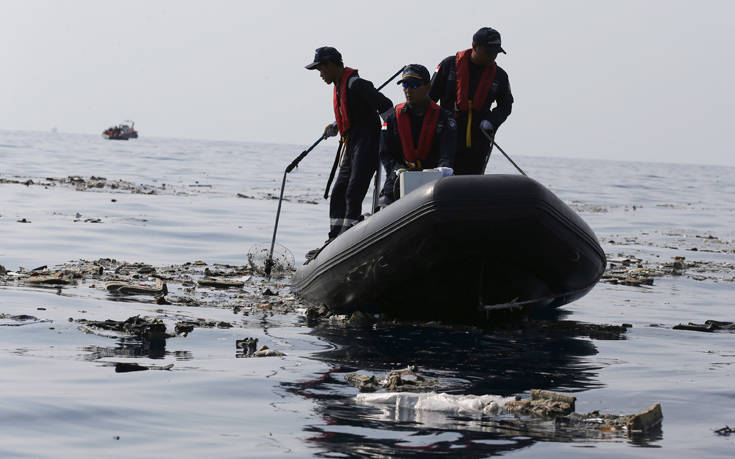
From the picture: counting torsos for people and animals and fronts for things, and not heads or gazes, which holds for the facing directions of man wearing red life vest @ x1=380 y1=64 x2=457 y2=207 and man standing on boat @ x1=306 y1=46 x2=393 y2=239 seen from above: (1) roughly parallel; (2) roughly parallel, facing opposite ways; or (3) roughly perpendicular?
roughly perpendicular

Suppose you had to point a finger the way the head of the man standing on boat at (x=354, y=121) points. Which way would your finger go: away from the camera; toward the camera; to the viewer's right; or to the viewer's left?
to the viewer's left

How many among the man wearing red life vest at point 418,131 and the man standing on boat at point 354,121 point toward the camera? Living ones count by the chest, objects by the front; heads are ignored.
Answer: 1

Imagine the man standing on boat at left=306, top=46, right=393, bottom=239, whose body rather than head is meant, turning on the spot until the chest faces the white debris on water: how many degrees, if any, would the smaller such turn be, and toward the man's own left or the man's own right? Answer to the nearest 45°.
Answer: approximately 90° to the man's own left

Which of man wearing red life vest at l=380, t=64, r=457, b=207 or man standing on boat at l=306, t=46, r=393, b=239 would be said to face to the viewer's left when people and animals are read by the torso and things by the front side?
the man standing on boat

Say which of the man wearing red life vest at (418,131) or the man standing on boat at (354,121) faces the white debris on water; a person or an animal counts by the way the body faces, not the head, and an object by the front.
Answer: the man wearing red life vest

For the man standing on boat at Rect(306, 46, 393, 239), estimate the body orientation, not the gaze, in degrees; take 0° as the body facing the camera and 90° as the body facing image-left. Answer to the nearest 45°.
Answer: approximately 90°

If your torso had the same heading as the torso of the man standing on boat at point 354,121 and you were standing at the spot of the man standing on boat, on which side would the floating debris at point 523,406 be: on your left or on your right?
on your left

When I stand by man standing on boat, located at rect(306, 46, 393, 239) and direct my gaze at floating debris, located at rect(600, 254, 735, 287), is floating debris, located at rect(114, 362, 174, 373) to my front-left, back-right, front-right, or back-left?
back-right
